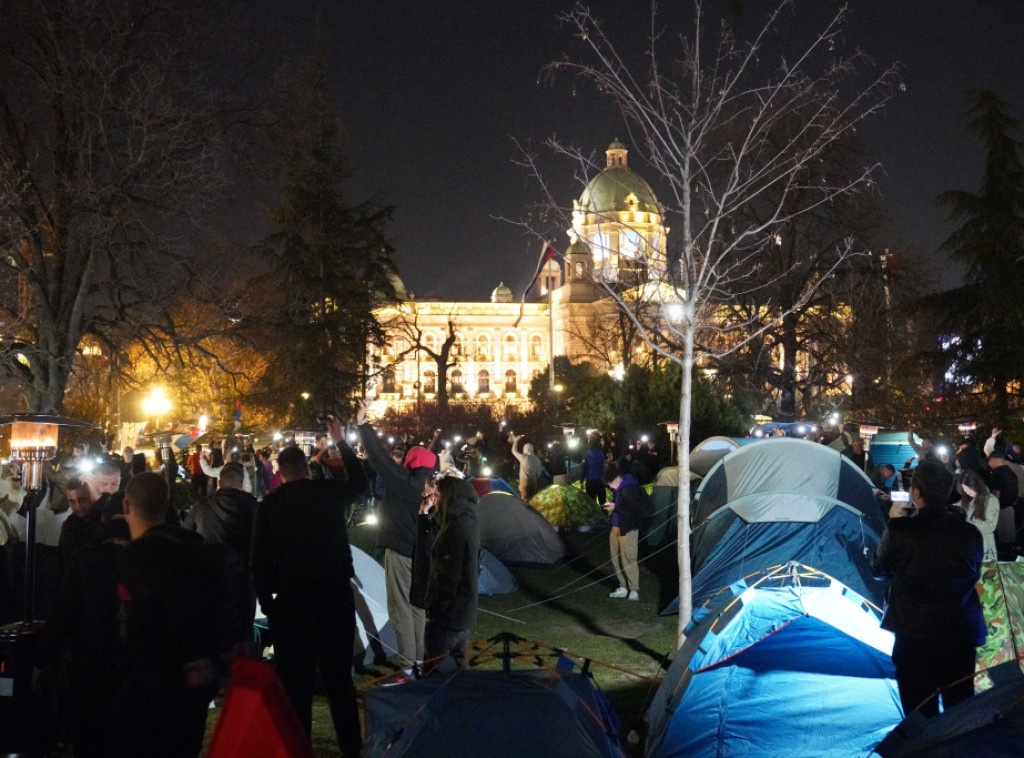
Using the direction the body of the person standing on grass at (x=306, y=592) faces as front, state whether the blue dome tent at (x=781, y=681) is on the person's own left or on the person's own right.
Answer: on the person's own right

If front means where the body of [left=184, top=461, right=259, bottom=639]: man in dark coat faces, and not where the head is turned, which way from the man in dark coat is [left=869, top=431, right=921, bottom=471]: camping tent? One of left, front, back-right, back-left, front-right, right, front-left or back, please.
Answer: front-right

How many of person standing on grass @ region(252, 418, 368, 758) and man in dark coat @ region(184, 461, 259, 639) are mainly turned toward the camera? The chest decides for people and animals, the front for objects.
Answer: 0

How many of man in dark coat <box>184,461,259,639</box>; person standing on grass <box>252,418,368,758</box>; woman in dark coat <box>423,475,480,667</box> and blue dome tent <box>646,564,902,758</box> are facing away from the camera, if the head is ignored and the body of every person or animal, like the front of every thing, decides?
2

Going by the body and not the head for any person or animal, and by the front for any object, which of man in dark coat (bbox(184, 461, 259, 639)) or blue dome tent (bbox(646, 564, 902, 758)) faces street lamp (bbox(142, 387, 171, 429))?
the man in dark coat

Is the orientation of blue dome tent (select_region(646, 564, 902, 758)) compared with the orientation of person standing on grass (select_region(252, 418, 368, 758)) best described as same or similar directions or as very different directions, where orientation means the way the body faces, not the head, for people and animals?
very different directions

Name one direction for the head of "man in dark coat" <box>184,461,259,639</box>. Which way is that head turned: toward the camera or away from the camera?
away from the camera

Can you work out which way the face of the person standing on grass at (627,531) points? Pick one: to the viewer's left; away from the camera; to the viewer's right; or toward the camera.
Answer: to the viewer's left

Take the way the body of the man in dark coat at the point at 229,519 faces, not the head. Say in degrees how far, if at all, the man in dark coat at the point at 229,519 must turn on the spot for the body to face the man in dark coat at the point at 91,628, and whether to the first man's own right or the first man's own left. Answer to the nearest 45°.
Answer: approximately 180°

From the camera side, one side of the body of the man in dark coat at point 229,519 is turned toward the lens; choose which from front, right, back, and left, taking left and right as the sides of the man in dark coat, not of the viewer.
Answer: back

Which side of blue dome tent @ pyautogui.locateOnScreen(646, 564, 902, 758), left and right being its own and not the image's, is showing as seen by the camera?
front

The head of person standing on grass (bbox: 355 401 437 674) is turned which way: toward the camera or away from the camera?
away from the camera

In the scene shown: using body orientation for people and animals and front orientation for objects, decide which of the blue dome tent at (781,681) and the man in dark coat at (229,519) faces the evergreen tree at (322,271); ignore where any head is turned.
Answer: the man in dark coat

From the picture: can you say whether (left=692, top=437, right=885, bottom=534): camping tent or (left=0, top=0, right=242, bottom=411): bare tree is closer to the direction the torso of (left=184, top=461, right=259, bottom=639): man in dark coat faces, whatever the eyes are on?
the bare tree

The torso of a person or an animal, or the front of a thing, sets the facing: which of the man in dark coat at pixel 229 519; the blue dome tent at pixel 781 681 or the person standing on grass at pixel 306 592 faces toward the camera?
the blue dome tent
